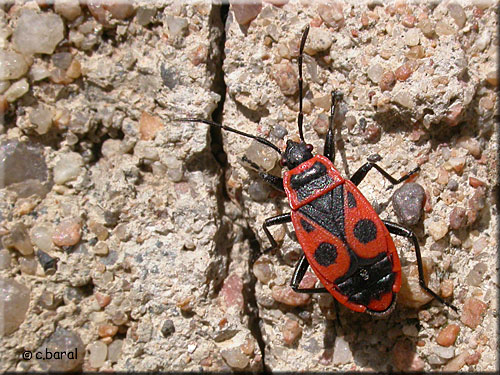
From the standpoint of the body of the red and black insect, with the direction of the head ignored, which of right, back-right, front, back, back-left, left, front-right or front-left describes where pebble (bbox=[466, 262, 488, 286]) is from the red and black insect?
back-right

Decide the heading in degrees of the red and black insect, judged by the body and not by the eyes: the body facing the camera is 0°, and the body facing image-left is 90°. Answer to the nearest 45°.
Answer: approximately 135°

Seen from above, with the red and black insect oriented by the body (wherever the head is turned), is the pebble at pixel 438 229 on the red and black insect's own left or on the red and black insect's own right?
on the red and black insect's own right

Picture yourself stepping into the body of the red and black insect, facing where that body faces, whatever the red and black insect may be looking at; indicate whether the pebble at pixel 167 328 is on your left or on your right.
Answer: on your left

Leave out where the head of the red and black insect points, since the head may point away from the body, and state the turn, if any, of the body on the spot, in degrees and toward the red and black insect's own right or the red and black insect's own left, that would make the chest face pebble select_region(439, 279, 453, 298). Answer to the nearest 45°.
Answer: approximately 135° to the red and black insect's own right
